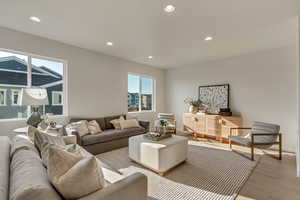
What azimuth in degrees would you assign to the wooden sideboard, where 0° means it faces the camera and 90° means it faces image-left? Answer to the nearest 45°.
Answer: approximately 45°

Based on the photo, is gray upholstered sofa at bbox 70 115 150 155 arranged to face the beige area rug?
yes

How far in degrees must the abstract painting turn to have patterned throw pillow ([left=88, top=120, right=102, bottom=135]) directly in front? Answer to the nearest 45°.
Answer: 0° — it already faces it

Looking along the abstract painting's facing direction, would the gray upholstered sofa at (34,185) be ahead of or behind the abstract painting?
ahead

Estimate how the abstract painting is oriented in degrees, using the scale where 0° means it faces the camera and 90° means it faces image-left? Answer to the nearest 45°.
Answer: approximately 45°

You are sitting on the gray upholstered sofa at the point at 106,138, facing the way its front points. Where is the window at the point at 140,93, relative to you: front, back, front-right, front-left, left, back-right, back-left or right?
left

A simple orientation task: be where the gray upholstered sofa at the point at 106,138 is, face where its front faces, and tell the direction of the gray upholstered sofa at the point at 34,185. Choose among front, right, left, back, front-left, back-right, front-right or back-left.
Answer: front-right

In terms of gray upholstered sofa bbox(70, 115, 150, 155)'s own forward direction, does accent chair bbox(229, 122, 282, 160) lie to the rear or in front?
in front
